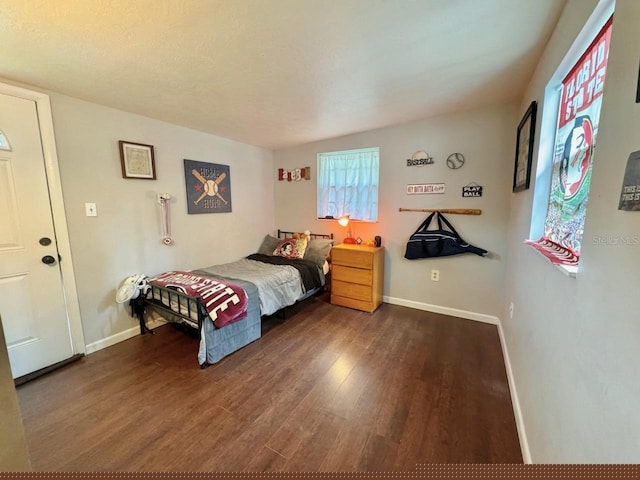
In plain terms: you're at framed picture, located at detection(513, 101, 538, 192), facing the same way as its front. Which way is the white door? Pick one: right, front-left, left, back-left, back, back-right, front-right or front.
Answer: front-left

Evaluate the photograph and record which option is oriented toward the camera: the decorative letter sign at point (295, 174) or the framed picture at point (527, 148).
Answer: the decorative letter sign

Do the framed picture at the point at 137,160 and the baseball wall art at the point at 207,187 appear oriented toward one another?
no

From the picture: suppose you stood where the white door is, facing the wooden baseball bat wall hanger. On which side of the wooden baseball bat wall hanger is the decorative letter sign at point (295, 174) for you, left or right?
left

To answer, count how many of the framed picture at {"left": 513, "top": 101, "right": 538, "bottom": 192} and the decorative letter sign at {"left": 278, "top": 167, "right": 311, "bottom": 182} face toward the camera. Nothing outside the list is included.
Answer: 1

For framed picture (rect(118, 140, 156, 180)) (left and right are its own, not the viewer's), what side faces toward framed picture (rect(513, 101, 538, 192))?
front

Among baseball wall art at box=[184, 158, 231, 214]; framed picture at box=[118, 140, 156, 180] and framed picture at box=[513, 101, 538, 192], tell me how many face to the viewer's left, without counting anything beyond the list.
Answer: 1

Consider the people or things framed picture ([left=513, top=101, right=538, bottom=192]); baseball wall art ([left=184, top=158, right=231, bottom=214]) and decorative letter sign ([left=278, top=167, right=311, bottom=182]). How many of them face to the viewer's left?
1

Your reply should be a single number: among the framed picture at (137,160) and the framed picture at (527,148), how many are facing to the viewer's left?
1

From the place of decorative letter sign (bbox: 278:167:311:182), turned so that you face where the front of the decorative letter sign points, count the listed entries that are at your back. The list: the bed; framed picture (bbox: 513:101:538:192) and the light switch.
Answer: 0

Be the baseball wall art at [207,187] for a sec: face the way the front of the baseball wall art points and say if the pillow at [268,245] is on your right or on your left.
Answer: on your left

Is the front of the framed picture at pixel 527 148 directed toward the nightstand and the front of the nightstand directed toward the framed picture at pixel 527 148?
no

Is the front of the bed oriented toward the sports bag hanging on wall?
no

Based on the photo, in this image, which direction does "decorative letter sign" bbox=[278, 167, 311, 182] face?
toward the camera

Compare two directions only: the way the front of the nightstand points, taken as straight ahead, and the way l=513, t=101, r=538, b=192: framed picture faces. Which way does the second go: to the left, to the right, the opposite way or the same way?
to the right

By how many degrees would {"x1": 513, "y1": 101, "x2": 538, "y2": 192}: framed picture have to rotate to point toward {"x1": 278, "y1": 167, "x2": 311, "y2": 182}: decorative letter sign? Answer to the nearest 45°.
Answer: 0° — it already faces it

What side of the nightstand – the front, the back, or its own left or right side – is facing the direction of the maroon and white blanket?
front

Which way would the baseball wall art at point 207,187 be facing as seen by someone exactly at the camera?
facing the viewer and to the right of the viewer

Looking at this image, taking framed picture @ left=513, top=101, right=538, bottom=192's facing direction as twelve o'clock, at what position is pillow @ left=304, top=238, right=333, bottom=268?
The pillow is roughly at 12 o'clock from the framed picture.

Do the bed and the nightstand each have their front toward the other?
no
